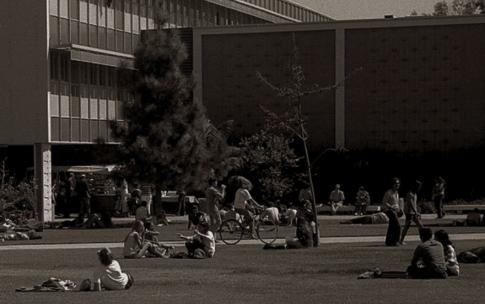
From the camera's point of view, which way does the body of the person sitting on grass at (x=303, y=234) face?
to the viewer's left

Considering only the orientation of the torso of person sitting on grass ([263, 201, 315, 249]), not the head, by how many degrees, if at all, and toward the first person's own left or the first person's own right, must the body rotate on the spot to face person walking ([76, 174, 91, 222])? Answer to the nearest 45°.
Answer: approximately 45° to the first person's own right

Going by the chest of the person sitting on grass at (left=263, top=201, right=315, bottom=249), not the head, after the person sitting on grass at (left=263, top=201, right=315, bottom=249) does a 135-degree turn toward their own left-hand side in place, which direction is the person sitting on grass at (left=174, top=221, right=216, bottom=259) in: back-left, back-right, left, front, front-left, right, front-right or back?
right

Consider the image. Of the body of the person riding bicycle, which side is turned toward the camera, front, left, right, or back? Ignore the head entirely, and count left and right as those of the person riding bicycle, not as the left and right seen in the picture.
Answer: right

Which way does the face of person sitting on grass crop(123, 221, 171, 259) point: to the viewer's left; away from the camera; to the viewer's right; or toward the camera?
to the viewer's right

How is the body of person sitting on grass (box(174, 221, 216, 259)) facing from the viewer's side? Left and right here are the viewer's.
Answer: facing to the left of the viewer

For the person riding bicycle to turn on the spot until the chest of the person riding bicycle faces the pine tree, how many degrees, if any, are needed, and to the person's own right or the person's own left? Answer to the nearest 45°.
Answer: approximately 90° to the person's own left

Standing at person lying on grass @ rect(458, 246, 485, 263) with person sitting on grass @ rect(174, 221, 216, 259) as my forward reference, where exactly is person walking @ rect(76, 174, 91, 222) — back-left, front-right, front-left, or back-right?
front-right

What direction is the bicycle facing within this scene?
to the viewer's right

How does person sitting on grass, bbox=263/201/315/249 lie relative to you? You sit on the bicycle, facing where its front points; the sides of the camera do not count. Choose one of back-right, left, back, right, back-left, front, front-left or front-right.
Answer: front-right

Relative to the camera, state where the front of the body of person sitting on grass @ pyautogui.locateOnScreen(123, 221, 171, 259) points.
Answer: to the viewer's right

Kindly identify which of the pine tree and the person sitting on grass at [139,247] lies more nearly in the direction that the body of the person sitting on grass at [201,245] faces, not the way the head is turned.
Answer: the person sitting on grass

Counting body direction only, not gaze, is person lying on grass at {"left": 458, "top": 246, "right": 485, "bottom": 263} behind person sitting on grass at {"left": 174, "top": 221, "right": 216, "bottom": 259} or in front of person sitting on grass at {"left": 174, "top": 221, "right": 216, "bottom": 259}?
behind

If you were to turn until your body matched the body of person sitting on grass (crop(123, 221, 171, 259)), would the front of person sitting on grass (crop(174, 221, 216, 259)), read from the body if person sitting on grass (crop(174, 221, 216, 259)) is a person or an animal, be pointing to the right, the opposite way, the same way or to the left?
the opposite way
